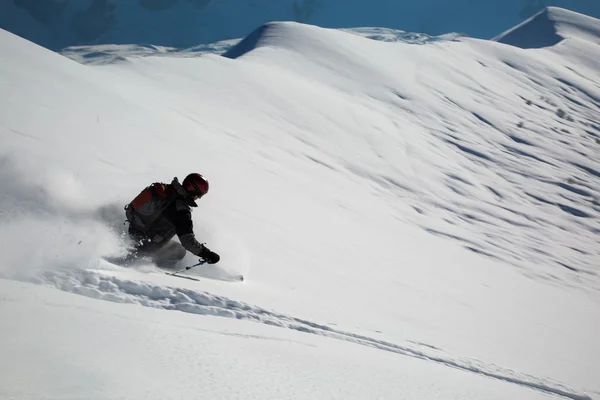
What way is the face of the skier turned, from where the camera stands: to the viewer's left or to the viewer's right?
to the viewer's right

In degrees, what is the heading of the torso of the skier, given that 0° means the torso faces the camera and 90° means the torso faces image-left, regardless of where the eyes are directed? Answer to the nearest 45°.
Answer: approximately 270°
